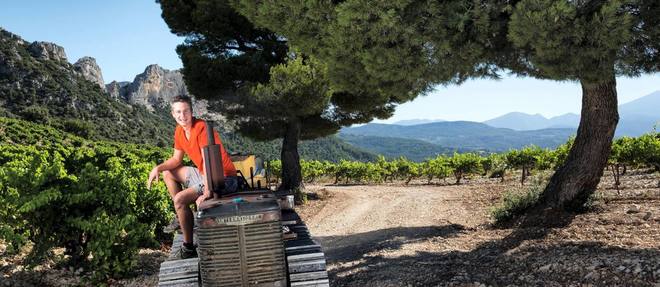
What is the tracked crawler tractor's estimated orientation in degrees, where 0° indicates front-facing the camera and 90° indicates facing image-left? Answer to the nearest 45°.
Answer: approximately 0°

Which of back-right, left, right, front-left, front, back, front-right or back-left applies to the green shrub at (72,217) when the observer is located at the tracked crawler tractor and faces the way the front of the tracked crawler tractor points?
back-right

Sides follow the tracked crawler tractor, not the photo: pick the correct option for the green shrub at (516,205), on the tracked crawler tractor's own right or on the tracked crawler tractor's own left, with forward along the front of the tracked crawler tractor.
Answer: on the tracked crawler tractor's own left

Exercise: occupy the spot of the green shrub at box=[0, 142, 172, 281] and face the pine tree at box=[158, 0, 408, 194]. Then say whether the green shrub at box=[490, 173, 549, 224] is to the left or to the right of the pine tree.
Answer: right

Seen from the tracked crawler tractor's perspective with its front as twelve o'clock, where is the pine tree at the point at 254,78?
The pine tree is roughly at 6 o'clock from the tracked crawler tractor.
